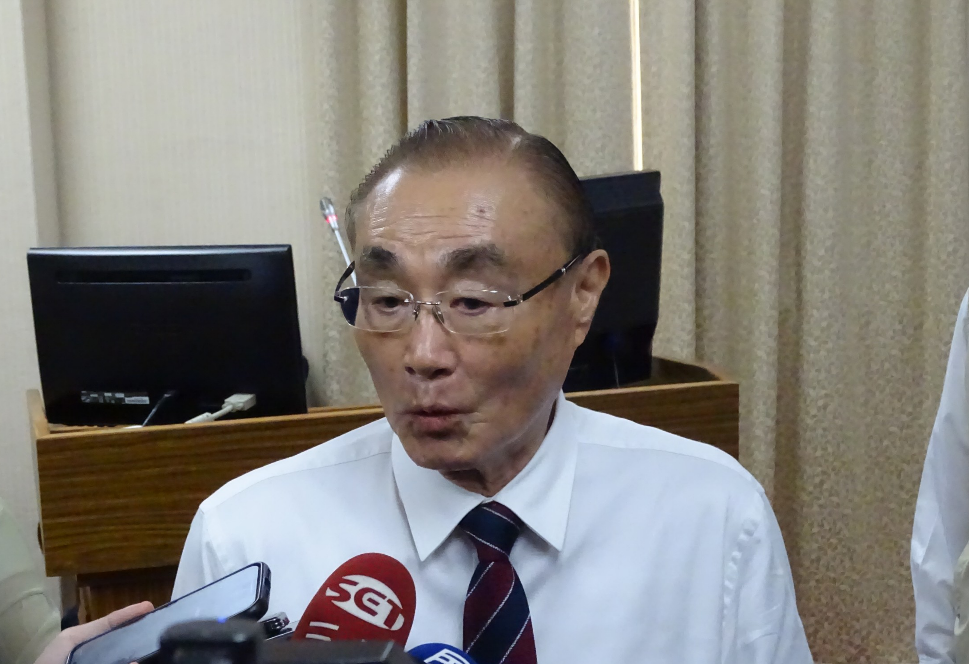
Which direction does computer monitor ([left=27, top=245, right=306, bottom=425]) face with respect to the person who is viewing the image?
facing away from the viewer

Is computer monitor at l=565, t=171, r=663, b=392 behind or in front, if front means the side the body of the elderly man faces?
behind

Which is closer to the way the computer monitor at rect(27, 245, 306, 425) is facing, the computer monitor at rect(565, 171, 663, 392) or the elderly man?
the computer monitor

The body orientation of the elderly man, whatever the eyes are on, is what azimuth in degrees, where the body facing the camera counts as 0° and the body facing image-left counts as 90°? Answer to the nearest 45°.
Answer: approximately 0°

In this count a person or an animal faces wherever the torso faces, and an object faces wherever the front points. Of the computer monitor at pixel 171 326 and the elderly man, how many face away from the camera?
1

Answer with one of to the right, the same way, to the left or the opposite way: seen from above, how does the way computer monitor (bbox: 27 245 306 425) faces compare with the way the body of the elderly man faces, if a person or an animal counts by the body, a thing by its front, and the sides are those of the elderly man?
the opposite way

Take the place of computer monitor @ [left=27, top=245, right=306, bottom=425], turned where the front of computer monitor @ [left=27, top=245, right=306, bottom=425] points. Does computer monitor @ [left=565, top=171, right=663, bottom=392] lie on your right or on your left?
on your right

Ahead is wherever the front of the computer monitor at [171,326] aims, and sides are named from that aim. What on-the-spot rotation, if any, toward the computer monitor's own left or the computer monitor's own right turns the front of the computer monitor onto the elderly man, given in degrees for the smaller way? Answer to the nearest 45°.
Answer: approximately 135° to the computer monitor's own right

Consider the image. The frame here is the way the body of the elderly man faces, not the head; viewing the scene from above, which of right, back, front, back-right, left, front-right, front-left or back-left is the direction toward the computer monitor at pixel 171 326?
back-right
